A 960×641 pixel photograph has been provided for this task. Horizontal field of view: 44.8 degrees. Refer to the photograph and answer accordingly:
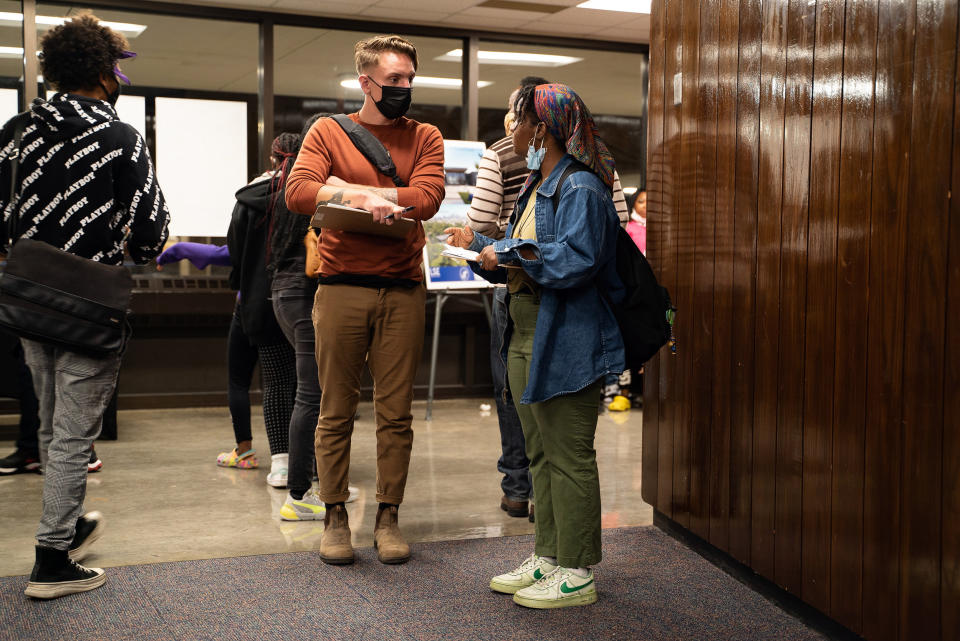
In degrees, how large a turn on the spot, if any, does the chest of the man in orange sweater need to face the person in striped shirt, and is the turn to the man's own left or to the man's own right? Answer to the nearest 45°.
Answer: approximately 135° to the man's own left

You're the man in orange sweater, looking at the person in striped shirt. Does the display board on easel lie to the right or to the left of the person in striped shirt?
left

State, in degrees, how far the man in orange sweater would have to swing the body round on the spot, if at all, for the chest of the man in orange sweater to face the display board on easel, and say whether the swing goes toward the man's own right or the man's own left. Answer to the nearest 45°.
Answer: approximately 180°

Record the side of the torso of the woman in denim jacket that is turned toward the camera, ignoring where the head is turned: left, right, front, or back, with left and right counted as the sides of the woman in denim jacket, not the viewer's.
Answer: left

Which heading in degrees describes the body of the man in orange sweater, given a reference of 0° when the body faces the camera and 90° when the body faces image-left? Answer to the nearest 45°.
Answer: approximately 0°

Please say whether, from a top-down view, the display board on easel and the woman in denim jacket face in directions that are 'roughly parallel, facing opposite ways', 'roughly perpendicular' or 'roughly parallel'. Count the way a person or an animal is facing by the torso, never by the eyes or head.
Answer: roughly perpendicular
